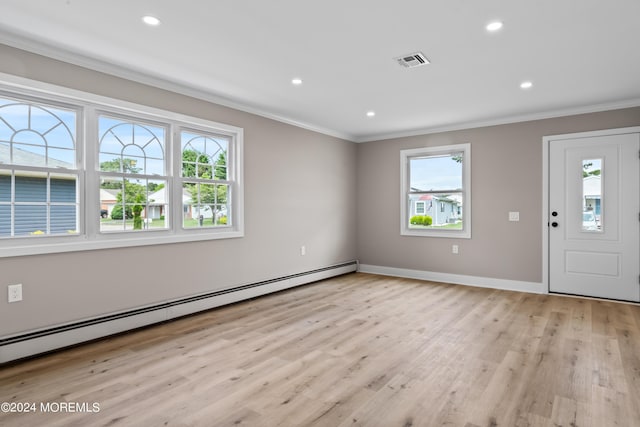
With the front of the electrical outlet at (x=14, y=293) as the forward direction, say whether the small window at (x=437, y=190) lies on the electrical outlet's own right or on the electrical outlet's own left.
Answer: on the electrical outlet's own left

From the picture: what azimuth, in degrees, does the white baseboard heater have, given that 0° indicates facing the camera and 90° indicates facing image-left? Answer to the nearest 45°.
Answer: approximately 315°

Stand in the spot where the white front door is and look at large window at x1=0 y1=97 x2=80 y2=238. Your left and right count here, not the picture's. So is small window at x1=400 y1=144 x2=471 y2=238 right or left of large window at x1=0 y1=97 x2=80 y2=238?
right

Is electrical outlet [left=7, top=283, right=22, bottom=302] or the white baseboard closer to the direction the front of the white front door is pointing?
the electrical outlet

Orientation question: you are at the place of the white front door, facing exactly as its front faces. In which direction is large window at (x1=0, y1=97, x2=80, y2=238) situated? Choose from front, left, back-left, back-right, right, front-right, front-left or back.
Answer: front-right

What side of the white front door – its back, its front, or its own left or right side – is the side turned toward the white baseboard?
right

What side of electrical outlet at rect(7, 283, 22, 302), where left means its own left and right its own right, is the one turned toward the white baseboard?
left

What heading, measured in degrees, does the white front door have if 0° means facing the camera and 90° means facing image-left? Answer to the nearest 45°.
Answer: approximately 0°

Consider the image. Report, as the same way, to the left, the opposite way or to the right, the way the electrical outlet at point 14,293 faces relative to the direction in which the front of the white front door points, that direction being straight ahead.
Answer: to the left

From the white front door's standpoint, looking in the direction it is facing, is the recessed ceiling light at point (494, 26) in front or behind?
in front
